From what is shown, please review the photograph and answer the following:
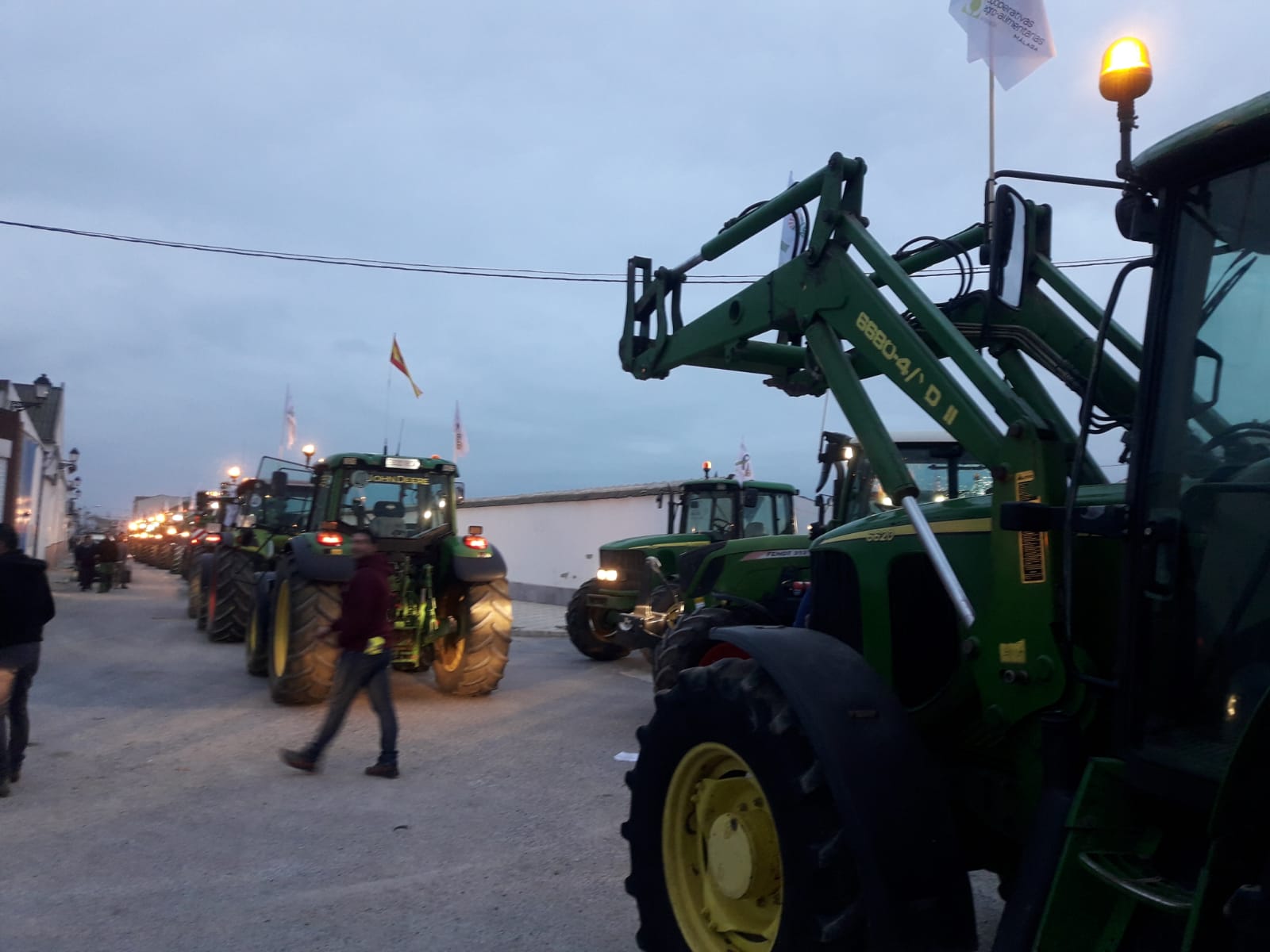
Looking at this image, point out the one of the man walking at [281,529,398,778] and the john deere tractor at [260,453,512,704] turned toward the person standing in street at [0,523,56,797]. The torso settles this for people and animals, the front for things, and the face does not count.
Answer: the man walking

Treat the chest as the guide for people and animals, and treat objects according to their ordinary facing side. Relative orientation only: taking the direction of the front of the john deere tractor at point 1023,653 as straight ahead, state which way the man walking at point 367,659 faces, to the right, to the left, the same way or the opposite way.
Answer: to the left

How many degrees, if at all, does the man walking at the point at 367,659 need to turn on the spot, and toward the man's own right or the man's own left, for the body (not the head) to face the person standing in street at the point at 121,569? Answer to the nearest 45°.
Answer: approximately 90° to the man's own right

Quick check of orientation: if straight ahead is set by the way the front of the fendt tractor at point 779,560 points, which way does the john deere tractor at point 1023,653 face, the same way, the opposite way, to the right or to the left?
to the right

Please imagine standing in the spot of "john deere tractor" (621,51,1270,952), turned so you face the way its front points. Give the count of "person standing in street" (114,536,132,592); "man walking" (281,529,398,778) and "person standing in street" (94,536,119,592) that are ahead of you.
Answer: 3

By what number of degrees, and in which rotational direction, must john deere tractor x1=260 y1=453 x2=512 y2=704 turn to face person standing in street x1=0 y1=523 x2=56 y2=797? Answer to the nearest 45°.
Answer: approximately 90° to its left

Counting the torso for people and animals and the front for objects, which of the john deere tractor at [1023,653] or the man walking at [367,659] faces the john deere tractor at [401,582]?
the john deere tractor at [1023,653]

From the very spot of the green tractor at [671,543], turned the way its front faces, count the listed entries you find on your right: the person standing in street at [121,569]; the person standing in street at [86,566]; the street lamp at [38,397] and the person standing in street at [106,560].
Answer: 4

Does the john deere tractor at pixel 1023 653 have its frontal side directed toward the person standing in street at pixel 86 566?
yes

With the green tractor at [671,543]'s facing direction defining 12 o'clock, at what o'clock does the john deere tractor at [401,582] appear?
The john deere tractor is roughly at 12 o'clock from the green tractor.

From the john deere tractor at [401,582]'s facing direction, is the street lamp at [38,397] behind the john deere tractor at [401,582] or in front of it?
in front

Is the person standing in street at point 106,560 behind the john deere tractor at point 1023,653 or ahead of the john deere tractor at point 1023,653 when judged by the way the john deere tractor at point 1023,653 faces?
ahead

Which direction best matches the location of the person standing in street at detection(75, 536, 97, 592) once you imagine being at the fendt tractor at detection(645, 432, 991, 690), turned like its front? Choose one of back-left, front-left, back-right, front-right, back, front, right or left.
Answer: right

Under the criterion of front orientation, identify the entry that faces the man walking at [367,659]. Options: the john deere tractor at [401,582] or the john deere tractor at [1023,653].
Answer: the john deere tractor at [1023,653]

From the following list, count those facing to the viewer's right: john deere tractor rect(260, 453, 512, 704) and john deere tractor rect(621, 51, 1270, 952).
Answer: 0
